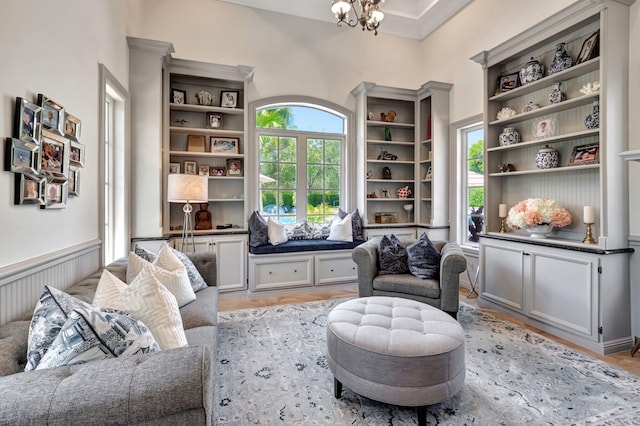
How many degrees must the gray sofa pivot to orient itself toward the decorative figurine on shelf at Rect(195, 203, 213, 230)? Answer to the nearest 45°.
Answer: approximately 90° to its left

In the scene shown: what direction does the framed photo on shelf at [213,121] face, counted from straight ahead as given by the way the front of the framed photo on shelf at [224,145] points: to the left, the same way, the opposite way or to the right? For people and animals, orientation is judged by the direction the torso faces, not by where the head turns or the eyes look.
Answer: the same way

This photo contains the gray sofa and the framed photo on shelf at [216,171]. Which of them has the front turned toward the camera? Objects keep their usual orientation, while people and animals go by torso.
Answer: the framed photo on shelf

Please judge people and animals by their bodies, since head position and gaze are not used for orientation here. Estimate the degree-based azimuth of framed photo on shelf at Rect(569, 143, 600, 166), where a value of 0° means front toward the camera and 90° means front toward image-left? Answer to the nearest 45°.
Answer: approximately 45°

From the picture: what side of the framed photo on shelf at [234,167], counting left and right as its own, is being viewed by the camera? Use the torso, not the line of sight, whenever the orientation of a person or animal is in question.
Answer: front

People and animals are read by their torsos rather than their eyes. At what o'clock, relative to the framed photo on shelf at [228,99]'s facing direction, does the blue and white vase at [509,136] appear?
The blue and white vase is roughly at 10 o'clock from the framed photo on shelf.

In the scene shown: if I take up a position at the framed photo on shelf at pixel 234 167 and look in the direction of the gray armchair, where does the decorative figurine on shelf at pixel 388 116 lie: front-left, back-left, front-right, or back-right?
front-left

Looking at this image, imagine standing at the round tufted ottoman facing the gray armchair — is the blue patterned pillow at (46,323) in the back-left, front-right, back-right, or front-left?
back-left

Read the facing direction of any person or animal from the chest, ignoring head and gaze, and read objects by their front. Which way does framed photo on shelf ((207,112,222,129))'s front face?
toward the camera

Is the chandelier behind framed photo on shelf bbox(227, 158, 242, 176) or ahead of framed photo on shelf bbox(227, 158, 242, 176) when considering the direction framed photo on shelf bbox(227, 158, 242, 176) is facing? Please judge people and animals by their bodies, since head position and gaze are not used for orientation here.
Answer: ahead

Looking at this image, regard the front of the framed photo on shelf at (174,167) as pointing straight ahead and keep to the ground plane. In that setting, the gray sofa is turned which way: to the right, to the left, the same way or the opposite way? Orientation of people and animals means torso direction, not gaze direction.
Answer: to the left

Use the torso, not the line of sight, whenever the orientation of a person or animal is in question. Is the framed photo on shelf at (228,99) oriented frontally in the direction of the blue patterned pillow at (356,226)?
no

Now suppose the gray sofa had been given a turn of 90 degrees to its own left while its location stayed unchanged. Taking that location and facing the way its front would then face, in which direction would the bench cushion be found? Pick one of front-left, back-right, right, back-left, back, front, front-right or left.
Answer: front-right

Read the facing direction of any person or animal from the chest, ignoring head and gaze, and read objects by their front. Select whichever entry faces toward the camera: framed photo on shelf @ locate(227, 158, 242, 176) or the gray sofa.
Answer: the framed photo on shelf

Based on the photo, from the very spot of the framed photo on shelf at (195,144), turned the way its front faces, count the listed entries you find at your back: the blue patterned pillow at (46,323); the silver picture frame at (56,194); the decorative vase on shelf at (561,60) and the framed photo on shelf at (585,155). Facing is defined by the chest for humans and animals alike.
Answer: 0

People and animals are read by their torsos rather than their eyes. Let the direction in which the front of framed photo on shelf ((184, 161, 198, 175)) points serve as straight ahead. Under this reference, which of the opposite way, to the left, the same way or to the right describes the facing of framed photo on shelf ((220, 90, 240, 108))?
the same way

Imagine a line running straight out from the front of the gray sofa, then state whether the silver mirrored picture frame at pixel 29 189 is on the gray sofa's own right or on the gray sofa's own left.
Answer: on the gray sofa's own left

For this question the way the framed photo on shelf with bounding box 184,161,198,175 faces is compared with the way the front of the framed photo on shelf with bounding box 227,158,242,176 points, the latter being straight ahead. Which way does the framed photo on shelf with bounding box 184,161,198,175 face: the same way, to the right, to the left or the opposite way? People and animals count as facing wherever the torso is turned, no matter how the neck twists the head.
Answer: the same way

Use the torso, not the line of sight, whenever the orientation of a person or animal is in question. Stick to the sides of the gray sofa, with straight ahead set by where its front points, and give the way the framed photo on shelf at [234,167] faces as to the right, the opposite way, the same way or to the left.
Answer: to the right

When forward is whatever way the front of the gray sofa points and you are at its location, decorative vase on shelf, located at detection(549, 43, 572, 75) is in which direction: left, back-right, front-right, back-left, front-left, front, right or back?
front

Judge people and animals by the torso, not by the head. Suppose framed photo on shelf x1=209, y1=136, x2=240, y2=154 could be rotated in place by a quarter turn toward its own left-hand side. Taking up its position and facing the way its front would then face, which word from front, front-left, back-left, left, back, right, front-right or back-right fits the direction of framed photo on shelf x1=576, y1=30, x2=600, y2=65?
front-right

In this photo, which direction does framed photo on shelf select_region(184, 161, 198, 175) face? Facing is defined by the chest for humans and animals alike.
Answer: toward the camera

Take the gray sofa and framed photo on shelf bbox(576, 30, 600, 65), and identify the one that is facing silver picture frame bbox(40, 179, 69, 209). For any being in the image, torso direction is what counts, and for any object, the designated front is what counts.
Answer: the framed photo on shelf
